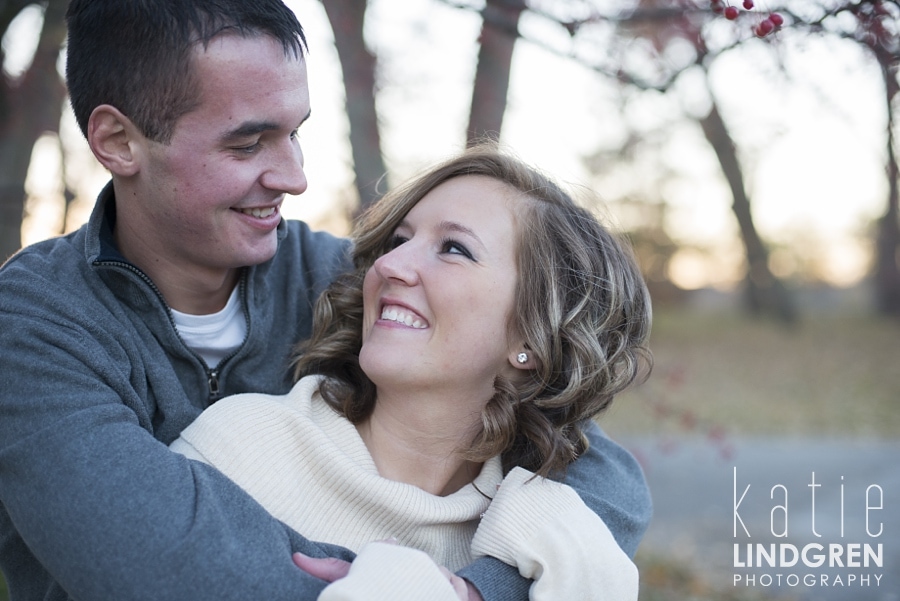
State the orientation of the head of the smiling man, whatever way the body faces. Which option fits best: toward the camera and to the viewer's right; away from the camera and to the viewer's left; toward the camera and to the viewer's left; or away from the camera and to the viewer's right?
toward the camera and to the viewer's right

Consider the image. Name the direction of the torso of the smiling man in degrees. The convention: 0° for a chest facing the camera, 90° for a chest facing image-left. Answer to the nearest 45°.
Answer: approximately 315°

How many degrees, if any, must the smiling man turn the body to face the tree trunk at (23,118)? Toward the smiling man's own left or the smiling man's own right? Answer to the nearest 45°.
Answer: approximately 180°

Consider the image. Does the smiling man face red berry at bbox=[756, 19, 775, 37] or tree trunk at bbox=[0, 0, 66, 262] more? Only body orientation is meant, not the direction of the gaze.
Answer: the red berry

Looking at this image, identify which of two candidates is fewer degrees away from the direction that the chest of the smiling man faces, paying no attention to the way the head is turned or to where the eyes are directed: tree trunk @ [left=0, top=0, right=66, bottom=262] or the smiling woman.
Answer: the smiling woman

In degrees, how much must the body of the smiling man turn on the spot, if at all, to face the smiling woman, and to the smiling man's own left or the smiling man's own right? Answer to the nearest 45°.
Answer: approximately 45° to the smiling man's own left

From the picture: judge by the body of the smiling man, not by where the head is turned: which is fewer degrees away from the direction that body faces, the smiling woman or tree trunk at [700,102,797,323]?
the smiling woman
